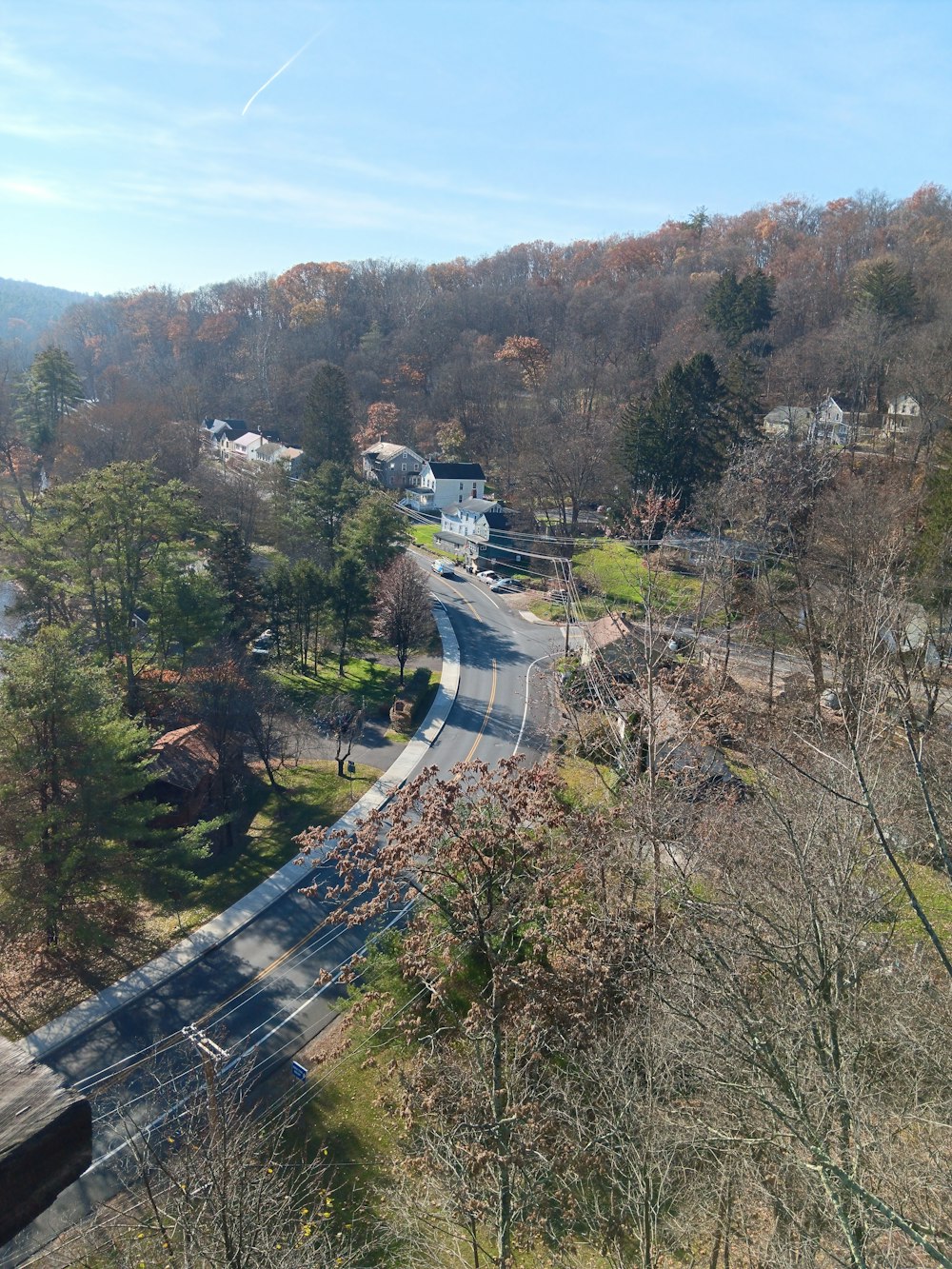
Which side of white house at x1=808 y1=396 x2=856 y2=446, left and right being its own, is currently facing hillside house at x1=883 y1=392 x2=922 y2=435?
left

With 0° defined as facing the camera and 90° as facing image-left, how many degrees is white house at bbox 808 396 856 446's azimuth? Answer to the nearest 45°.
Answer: approximately 0°

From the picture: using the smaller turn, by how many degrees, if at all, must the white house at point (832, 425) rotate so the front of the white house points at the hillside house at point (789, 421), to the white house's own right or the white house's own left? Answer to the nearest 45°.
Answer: approximately 45° to the white house's own right

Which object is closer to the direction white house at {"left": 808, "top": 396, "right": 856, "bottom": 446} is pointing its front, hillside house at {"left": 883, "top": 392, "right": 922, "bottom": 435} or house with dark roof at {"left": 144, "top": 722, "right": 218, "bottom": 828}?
the house with dark roof
